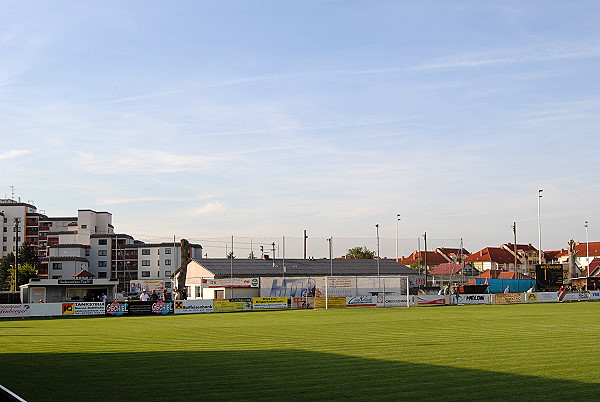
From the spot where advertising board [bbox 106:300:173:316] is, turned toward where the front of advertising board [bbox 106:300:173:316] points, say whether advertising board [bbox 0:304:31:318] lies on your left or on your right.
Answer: on your right

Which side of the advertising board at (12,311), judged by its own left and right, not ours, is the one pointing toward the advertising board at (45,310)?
left

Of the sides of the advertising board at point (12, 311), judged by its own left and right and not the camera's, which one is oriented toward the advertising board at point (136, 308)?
left

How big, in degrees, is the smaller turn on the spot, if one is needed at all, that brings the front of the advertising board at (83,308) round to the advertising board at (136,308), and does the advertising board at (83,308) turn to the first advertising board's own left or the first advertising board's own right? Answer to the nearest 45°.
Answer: approximately 90° to the first advertising board's own left

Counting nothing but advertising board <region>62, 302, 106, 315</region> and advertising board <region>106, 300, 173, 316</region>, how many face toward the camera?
2

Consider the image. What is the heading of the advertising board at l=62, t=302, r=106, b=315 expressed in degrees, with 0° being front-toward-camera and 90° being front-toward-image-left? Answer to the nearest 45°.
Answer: approximately 0°

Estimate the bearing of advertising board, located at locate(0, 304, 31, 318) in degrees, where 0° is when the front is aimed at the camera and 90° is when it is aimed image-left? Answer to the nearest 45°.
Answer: approximately 0°
